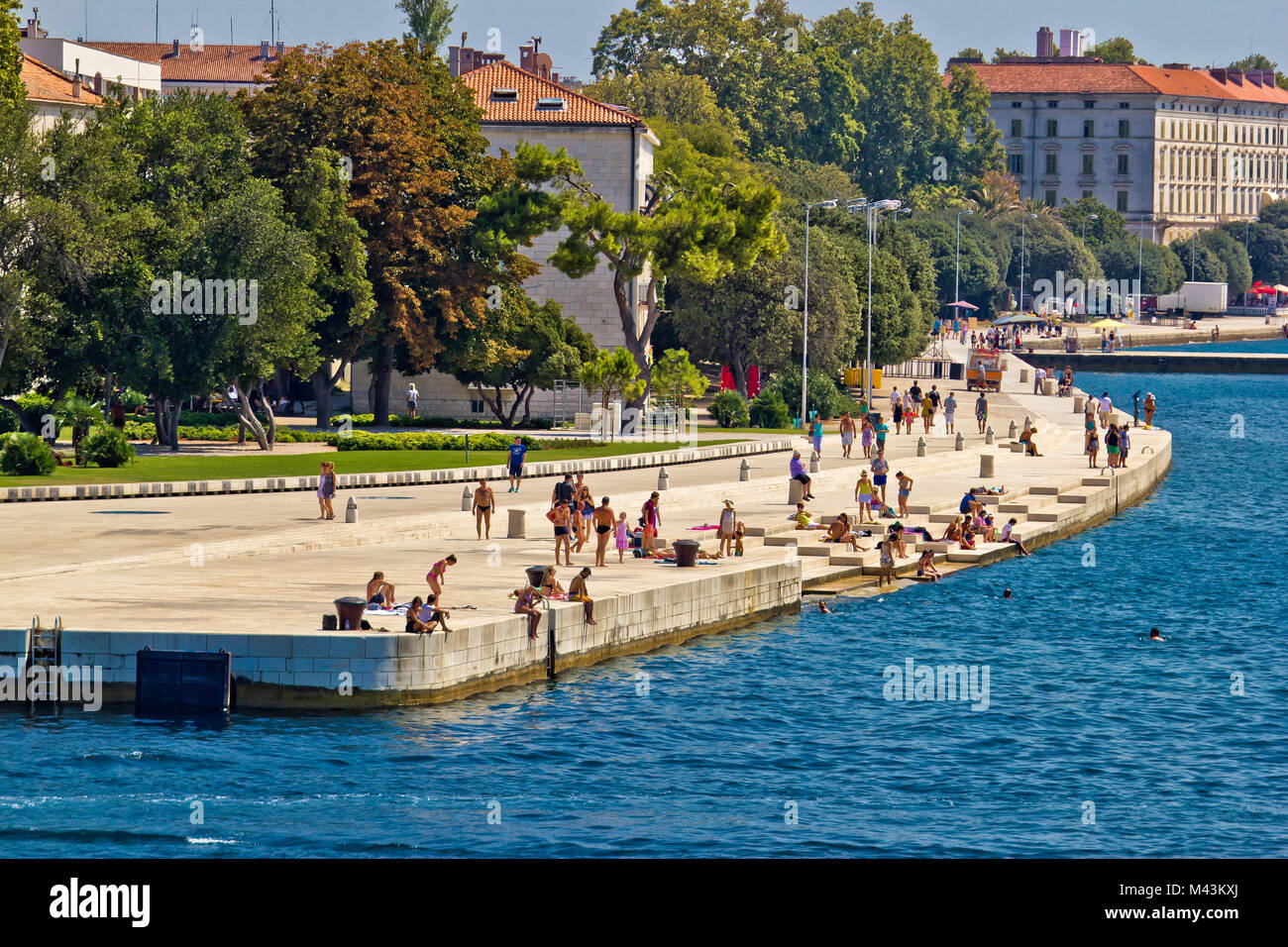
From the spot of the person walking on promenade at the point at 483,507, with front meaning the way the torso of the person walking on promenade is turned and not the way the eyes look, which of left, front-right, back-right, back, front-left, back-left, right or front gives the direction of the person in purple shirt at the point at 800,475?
back-left

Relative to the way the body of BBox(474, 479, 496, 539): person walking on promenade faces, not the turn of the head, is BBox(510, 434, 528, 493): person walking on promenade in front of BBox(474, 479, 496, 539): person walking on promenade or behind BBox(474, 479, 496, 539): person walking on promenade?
behind

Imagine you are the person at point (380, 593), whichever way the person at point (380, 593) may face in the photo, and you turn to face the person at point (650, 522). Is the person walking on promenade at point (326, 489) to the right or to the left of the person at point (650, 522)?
left

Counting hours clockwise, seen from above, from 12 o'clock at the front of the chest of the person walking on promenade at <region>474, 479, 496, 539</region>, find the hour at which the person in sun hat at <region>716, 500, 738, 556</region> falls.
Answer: The person in sun hat is roughly at 9 o'clock from the person walking on promenade.

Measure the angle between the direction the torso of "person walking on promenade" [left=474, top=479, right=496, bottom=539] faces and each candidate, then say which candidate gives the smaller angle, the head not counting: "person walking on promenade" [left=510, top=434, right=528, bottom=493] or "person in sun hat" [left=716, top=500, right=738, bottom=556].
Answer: the person in sun hat

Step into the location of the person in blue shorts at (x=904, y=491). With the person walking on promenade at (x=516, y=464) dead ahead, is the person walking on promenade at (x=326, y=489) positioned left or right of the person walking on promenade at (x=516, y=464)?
left

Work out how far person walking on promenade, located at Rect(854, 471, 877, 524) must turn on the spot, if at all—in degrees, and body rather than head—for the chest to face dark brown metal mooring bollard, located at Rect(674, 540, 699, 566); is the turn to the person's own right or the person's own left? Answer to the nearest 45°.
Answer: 0° — they already face it
